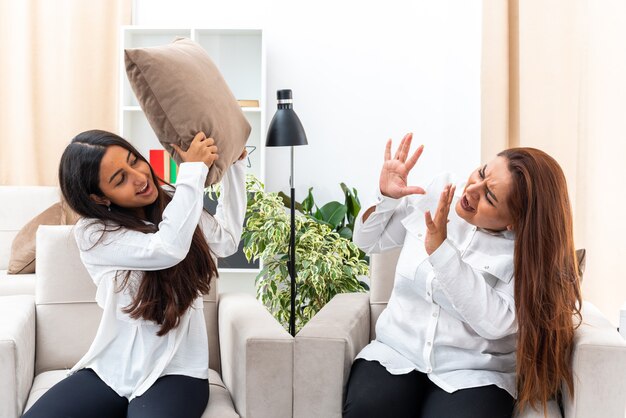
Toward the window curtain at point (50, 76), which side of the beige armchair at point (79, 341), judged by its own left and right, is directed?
back

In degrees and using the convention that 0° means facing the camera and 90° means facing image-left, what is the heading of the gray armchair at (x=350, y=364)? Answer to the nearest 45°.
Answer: approximately 0°

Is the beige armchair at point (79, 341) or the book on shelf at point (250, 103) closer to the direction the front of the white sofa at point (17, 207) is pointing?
the beige armchair

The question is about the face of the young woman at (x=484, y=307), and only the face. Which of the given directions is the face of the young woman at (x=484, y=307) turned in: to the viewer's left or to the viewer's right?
to the viewer's left

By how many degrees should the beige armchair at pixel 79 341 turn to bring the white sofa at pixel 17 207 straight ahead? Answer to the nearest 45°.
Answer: approximately 180°

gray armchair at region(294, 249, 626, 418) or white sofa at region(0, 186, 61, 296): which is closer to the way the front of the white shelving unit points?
the gray armchair

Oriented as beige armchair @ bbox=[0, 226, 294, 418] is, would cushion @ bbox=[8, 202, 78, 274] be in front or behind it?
behind

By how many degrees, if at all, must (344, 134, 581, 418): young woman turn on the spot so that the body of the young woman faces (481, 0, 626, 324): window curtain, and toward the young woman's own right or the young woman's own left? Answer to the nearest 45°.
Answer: approximately 135° to the young woman's own right

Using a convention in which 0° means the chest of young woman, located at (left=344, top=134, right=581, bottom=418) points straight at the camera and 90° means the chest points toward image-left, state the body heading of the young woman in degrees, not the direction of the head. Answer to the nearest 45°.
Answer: approximately 45°
